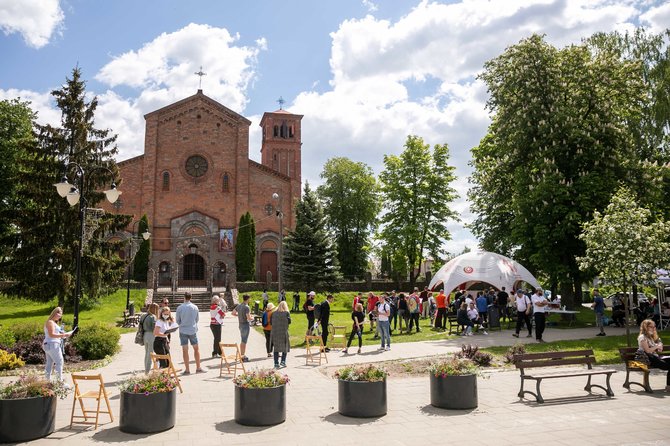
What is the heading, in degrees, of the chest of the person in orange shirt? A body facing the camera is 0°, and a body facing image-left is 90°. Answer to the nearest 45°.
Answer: approximately 180°

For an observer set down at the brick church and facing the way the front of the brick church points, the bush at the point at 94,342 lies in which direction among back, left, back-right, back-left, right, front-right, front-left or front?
front

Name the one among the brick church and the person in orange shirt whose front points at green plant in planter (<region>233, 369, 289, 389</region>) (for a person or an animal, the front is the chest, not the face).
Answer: the brick church

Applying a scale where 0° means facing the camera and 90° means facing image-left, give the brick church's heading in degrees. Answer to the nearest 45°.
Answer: approximately 0°

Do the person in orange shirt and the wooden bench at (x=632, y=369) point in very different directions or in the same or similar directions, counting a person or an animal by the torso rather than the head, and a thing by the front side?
very different directions

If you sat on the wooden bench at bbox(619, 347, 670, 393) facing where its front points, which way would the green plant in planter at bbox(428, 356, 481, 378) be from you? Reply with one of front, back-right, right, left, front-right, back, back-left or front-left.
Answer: right

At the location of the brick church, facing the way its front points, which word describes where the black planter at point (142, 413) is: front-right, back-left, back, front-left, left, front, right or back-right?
front

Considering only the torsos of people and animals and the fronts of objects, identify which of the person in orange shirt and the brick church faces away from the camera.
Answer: the person in orange shirt
